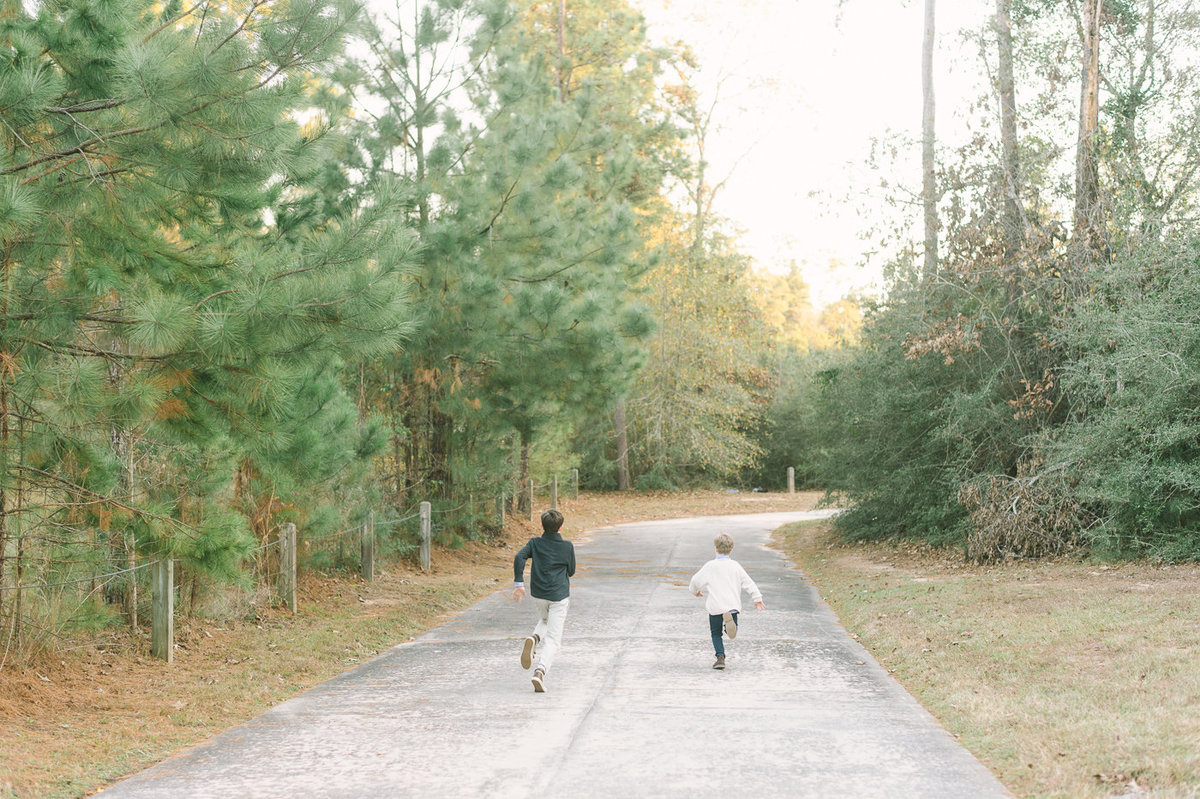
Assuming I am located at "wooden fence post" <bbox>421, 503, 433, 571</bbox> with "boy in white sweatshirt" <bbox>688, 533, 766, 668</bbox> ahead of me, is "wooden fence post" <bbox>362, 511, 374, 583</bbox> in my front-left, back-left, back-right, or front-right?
front-right

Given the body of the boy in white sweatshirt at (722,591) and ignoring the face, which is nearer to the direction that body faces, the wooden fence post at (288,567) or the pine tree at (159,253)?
the wooden fence post

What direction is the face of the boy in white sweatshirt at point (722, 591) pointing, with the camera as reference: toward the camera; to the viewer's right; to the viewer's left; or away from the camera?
away from the camera

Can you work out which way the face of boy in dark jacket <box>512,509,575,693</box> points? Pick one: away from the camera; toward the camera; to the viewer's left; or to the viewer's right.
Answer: away from the camera

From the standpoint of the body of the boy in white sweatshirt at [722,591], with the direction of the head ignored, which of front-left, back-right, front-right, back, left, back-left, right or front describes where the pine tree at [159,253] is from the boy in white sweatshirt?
back-left

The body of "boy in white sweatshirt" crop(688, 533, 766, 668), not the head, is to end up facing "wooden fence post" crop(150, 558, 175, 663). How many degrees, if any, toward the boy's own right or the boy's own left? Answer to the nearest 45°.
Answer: approximately 90° to the boy's own left

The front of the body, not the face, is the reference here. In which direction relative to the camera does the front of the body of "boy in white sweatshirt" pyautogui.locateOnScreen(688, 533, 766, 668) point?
away from the camera

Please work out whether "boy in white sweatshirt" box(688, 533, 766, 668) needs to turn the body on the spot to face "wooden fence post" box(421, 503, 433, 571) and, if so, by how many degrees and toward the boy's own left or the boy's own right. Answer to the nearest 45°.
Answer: approximately 45° to the boy's own left

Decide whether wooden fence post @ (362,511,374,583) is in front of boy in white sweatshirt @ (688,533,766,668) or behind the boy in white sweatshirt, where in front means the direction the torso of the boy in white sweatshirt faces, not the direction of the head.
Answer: in front

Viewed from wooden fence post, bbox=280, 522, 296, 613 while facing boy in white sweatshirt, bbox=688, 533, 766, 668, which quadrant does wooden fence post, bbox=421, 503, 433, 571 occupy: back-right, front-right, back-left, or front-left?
back-left

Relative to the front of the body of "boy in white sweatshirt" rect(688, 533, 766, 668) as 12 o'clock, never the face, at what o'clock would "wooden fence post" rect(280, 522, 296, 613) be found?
The wooden fence post is roughly at 10 o'clock from the boy in white sweatshirt.

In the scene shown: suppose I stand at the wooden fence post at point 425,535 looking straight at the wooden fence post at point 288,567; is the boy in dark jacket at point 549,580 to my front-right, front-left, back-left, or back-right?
front-left

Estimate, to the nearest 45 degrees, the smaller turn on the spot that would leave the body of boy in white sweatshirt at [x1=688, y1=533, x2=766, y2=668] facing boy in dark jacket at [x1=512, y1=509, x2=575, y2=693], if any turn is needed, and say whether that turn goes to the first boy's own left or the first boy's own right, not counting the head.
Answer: approximately 135° to the first boy's own left
